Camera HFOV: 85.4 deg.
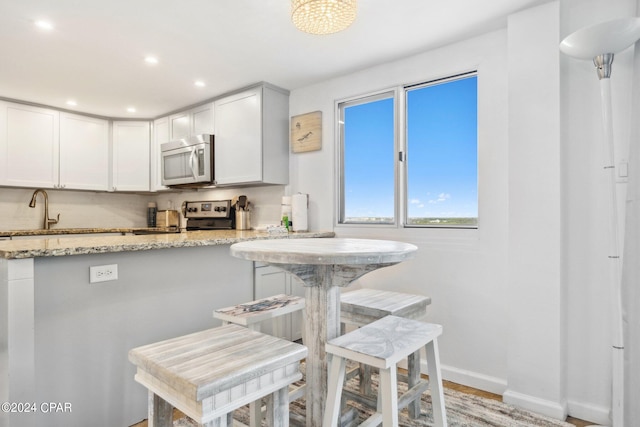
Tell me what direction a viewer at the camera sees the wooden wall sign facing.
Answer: facing the viewer and to the left of the viewer

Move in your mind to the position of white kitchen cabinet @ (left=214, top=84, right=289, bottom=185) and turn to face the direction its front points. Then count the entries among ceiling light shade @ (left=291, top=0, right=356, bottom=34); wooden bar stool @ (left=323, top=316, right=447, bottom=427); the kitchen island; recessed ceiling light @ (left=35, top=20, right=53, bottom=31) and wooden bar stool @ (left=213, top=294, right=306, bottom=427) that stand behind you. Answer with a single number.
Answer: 0

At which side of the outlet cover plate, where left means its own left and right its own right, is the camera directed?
front

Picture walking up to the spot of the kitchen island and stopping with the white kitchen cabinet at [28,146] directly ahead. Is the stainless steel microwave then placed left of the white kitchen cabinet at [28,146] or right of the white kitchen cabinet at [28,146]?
right

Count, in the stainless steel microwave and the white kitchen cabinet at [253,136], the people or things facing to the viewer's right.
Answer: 0

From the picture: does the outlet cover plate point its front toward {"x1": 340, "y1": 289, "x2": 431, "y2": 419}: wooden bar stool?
no

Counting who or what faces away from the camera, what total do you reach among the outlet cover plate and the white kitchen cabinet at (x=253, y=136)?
0

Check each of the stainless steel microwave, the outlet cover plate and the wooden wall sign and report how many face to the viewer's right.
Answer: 0

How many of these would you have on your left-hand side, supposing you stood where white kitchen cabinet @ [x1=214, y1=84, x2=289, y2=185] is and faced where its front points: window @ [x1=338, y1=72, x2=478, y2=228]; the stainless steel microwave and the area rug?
2

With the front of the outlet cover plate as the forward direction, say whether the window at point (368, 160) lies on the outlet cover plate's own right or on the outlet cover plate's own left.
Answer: on the outlet cover plate's own left

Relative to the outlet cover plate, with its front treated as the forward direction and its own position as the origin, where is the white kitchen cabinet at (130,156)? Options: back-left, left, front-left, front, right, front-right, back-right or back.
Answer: back

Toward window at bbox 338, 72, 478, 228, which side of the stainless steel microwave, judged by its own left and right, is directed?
left

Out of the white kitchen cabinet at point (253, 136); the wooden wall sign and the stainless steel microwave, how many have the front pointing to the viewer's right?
0

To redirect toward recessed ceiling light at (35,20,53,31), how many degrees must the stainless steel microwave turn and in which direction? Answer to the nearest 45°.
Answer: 0° — it already faces it

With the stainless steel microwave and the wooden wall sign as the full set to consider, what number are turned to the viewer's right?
0

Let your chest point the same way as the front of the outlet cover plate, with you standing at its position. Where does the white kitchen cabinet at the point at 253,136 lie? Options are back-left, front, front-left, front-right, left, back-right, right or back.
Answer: back-left

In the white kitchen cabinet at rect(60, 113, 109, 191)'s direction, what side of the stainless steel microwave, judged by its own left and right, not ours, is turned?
right

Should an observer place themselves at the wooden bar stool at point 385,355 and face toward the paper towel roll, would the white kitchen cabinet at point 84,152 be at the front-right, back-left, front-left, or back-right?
front-left

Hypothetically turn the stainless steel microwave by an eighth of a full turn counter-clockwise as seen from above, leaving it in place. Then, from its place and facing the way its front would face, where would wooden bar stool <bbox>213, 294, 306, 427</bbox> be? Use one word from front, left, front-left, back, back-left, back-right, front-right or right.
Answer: front
